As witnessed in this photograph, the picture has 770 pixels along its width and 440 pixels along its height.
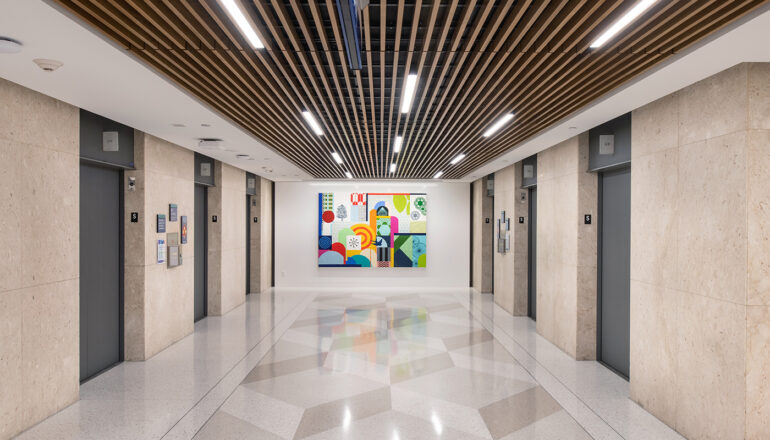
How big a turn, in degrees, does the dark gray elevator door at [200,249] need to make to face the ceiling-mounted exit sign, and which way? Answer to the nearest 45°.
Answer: approximately 90° to its right

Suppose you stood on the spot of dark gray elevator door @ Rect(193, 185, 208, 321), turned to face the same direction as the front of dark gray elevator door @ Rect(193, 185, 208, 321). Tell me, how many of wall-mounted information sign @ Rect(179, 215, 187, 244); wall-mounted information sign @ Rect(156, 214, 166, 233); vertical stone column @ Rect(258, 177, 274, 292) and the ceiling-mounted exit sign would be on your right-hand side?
3

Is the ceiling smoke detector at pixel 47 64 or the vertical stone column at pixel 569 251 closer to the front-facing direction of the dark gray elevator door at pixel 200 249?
the vertical stone column

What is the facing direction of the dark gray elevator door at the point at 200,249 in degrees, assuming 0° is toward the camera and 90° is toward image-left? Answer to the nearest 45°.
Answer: approximately 270°

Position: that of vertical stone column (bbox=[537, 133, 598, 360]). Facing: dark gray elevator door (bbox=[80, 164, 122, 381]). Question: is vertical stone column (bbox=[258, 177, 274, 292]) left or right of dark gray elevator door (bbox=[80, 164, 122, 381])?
right

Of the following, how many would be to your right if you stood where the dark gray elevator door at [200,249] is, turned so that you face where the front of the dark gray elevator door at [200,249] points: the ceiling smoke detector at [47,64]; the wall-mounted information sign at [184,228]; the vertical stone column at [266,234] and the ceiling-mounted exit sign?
3

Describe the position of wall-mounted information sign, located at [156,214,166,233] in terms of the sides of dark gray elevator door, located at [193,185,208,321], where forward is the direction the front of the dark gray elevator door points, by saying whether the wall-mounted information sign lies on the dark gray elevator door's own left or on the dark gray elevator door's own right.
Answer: on the dark gray elevator door's own right

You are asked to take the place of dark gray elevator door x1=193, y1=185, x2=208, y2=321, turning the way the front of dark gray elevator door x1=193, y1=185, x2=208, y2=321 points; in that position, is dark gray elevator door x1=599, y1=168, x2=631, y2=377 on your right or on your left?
on your right

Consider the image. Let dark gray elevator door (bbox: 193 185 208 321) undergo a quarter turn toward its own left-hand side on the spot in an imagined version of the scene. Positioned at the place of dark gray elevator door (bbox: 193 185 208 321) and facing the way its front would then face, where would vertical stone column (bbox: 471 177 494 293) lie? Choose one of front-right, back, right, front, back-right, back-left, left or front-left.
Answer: right

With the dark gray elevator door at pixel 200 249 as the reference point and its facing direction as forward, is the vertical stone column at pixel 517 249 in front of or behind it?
in front

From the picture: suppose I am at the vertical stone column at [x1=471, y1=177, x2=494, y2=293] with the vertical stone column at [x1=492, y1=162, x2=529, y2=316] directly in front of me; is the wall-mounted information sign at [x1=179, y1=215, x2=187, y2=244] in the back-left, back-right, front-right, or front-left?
front-right

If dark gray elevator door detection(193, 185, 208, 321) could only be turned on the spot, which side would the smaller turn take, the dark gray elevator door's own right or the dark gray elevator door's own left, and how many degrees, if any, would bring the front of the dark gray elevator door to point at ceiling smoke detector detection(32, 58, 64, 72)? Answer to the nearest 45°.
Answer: approximately 90° to the dark gray elevator door's own right

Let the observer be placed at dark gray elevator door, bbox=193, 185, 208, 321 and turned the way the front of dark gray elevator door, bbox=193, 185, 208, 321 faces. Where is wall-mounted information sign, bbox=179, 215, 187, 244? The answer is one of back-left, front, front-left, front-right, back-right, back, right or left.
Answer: right
